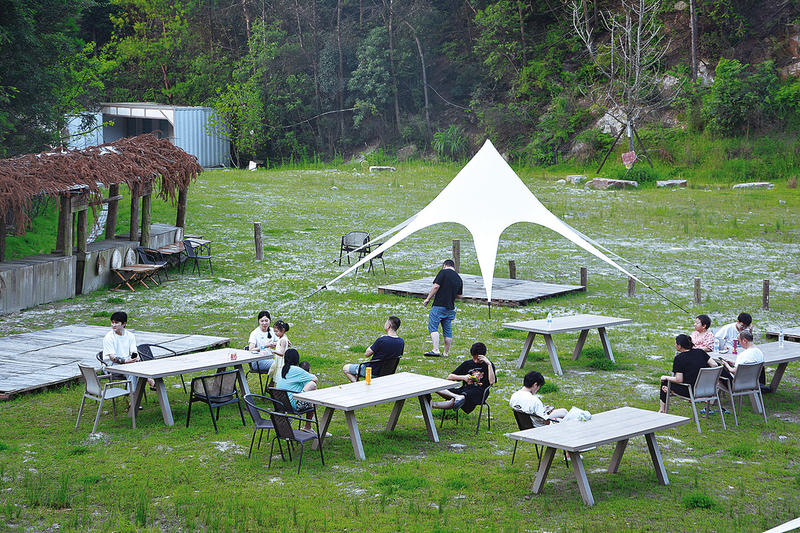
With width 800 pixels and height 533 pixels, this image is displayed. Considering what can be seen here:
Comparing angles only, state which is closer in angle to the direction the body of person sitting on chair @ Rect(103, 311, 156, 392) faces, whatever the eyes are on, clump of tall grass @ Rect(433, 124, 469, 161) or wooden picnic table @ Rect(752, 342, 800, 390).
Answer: the wooden picnic table

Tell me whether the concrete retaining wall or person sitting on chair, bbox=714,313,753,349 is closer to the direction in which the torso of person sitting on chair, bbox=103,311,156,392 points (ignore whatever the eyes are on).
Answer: the person sitting on chair

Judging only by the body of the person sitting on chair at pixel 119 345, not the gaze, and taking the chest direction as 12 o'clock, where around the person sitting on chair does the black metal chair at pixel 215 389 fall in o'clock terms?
The black metal chair is roughly at 12 o'clock from the person sitting on chair.

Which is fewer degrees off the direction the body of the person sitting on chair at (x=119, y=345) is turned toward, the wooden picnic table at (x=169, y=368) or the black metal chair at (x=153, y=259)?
the wooden picnic table

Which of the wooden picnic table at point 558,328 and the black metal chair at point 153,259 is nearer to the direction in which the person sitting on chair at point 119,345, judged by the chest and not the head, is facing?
the wooden picnic table

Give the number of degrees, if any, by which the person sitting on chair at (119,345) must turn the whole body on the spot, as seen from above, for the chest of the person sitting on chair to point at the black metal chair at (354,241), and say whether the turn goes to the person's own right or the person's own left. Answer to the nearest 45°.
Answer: approximately 90° to the person's own left

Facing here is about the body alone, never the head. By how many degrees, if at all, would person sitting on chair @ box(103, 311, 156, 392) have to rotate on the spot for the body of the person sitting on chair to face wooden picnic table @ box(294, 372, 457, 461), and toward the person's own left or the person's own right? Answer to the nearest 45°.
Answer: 0° — they already face it

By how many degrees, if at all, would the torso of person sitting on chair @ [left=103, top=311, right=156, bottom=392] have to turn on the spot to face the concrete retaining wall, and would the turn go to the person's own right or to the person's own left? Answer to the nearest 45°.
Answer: approximately 135° to the person's own left

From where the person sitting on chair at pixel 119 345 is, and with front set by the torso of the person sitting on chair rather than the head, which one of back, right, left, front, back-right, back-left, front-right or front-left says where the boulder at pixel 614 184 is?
left

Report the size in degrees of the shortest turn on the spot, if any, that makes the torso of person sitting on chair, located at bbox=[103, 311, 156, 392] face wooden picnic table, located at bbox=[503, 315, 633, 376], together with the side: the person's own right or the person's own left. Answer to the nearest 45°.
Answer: approximately 45° to the person's own left

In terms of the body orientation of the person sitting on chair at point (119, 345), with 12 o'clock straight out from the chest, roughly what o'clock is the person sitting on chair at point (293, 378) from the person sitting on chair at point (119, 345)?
the person sitting on chair at point (293, 378) is roughly at 12 o'clock from the person sitting on chair at point (119, 345).

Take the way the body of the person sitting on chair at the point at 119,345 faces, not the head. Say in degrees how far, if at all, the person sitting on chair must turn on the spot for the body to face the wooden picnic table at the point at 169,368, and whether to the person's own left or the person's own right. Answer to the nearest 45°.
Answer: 0° — they already face it

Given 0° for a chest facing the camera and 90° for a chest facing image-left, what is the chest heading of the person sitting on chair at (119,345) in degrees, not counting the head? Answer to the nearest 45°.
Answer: approximately 315°

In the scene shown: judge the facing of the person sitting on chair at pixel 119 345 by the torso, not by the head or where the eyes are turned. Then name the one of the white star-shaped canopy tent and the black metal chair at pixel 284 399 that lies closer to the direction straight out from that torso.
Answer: the black metal chair
